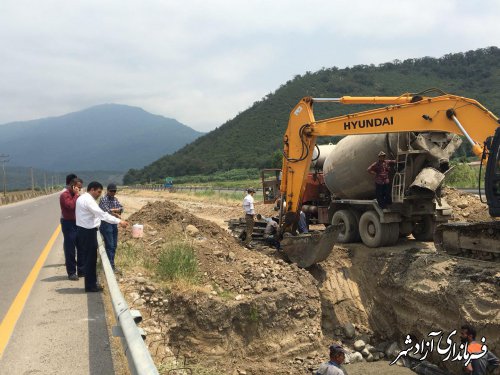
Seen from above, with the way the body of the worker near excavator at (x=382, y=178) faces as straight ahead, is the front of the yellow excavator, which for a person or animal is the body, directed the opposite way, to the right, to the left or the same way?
to the right

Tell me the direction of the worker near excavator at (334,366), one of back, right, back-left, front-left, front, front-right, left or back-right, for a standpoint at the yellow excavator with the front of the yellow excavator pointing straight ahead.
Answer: left

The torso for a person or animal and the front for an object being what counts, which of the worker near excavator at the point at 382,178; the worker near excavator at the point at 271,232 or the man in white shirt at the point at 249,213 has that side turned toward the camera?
the worker near excavator at the point at 382,178

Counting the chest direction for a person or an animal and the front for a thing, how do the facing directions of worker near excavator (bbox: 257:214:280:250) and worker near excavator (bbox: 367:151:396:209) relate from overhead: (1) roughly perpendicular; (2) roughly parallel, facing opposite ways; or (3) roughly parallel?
roughly perpendicular

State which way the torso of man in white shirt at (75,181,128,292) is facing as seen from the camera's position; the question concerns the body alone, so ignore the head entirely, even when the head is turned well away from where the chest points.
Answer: to the viewer's right

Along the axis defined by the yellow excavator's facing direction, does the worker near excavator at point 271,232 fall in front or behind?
in front

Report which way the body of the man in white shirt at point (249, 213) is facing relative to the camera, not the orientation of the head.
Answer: to the viewer's right

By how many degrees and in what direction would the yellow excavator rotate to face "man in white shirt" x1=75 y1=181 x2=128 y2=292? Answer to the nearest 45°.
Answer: approximately 45° to its left

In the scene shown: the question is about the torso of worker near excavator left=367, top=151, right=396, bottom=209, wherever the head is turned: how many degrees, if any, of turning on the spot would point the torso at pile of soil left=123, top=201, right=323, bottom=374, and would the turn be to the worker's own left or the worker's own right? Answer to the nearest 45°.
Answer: approximately 45° to the worker's own right
